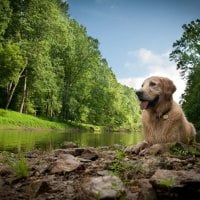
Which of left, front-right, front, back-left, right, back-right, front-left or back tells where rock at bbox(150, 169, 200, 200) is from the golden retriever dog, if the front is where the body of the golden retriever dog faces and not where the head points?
front-left

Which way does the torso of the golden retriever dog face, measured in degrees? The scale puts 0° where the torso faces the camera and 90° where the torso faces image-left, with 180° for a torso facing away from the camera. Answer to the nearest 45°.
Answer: approximately 45°

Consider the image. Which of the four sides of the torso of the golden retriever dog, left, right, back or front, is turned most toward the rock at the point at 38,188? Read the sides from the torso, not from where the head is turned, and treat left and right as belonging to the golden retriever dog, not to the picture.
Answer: front

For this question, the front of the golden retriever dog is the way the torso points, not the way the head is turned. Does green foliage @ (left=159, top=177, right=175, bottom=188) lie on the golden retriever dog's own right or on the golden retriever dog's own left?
on the golden retriever dog's own left

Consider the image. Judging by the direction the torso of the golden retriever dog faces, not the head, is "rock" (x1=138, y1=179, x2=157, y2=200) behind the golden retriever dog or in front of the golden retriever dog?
in front

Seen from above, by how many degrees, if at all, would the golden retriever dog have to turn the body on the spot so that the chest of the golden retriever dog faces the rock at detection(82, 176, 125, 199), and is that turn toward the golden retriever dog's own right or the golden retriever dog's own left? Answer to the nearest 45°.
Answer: approximately 45° to the golden retriever dog's own left

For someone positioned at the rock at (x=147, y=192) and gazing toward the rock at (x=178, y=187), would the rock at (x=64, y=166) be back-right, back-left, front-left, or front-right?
back-left

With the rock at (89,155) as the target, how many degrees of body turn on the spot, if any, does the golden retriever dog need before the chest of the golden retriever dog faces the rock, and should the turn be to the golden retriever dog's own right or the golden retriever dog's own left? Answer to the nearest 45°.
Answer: approximately 45° to the golden retriever dog's own right
